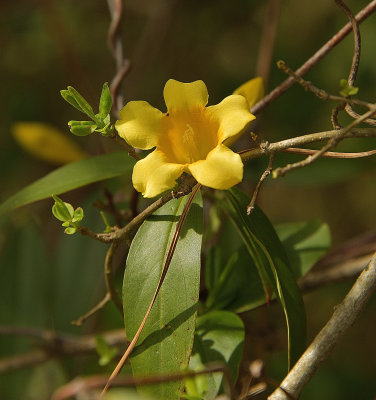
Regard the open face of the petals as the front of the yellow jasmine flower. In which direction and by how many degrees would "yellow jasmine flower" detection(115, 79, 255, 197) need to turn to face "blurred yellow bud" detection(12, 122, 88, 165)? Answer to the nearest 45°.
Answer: approximately 135° to its right

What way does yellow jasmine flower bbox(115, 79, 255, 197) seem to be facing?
toward the camera
